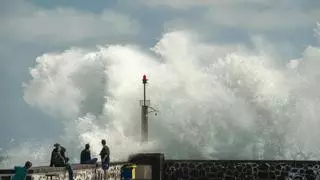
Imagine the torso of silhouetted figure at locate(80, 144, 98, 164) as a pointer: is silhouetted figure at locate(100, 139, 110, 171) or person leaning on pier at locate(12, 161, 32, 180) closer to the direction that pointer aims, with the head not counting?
the silhouetted figure
